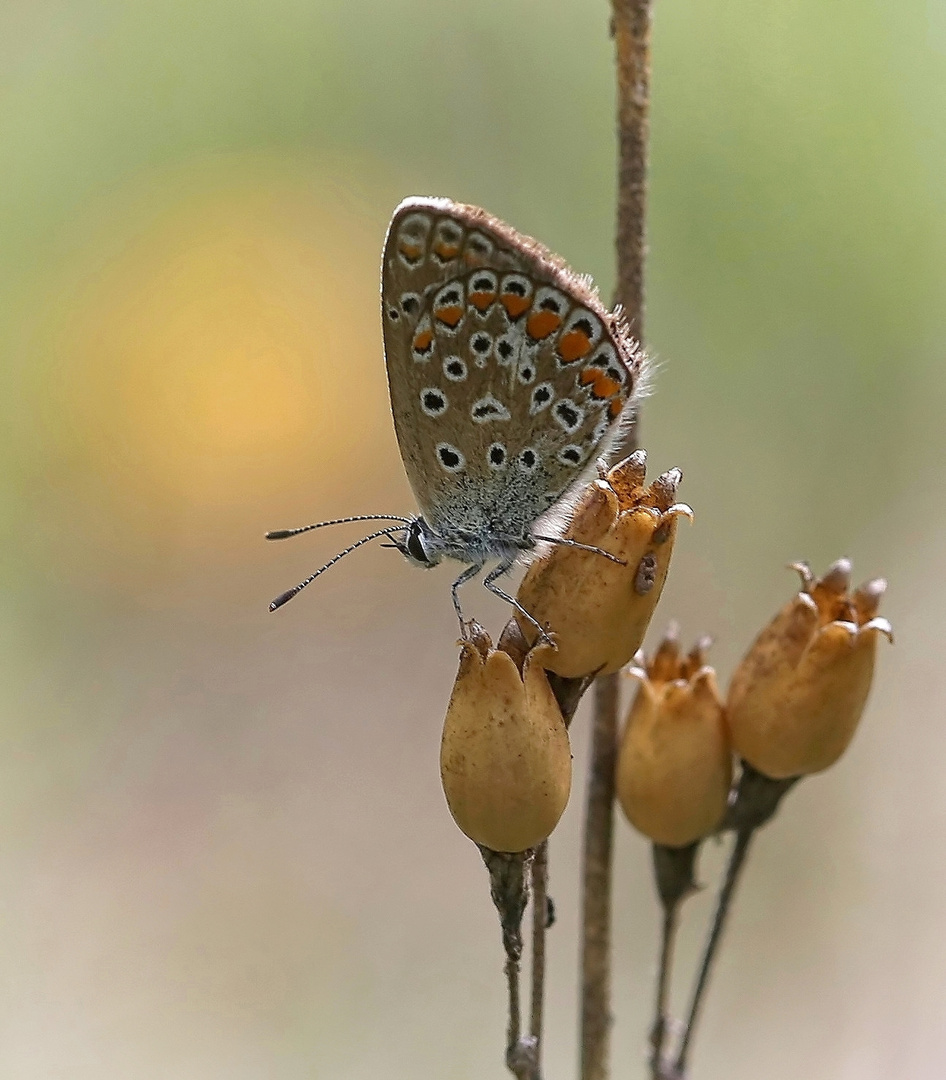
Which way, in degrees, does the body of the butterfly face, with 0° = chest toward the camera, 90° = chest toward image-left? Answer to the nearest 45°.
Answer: approximately 90°
